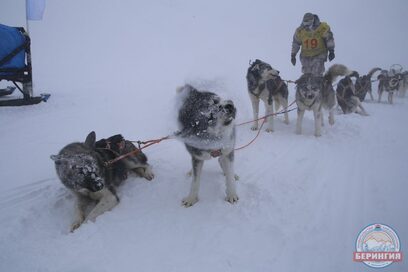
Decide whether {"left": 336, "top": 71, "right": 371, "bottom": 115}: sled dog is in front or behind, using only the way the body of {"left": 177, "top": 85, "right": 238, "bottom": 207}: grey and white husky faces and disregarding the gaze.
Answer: behind

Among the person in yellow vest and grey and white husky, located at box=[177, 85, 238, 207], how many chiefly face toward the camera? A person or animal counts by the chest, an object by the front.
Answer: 2

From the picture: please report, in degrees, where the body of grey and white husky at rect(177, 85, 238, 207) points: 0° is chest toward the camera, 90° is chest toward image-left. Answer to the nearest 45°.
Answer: approximately 0°

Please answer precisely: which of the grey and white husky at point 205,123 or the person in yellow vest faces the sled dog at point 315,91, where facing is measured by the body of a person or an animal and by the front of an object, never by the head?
the person in yellow vest

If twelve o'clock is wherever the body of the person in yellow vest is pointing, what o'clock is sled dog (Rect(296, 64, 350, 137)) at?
The sled dog is roughly at 12 o'clock from the person in yellow vest.

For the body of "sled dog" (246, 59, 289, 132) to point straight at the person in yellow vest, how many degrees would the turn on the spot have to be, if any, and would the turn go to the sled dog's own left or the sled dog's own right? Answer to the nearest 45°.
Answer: approximately 180°

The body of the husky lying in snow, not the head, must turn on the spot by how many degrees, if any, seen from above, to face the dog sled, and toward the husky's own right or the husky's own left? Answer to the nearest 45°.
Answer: approximately 135° to the husky's own right
